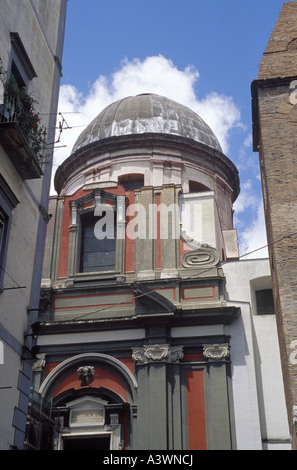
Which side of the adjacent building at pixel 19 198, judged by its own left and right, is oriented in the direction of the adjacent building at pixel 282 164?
front

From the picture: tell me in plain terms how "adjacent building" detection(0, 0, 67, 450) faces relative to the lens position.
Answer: facing to the right of the viewer

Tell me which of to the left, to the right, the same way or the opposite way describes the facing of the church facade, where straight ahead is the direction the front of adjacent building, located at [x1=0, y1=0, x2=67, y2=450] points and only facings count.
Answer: to the right

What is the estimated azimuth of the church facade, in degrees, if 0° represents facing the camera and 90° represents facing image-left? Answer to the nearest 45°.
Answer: approximately 0°

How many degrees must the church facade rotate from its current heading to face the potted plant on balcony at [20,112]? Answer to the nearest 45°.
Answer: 0° — it already faces it

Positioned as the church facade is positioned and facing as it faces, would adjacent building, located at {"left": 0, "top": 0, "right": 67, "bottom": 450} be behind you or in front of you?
in front

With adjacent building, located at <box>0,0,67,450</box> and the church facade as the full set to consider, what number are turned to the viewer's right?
1
